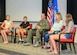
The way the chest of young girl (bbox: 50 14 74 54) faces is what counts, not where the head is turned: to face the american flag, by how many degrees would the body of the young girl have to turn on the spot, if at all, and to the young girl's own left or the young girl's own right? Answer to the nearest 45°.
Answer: approximately 90° to the young girl's own right

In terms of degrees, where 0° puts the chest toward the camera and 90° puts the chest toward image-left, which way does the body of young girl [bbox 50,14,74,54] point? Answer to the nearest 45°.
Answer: approximately 90°
